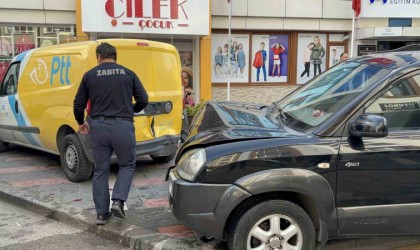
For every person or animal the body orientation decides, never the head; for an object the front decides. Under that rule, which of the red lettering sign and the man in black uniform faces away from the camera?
the man in black uniform

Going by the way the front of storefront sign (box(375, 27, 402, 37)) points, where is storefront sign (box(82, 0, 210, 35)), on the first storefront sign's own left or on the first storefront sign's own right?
on the first storefront sign's own right

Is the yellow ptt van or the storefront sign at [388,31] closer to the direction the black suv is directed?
the yellow ptt van

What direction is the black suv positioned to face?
to the viewer's left

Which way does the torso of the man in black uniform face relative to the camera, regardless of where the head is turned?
away from the camera

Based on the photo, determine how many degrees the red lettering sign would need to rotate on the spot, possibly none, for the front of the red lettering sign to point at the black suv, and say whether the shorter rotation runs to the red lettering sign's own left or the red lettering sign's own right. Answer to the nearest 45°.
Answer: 0° — it already faces it

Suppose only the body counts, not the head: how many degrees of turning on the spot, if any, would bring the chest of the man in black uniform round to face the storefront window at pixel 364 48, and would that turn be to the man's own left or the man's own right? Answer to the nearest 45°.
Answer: approximately 45° to the man's own right

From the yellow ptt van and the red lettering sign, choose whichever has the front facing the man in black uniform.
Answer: the red lettering sign

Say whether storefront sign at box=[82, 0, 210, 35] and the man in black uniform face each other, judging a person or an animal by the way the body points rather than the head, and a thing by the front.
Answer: yes
